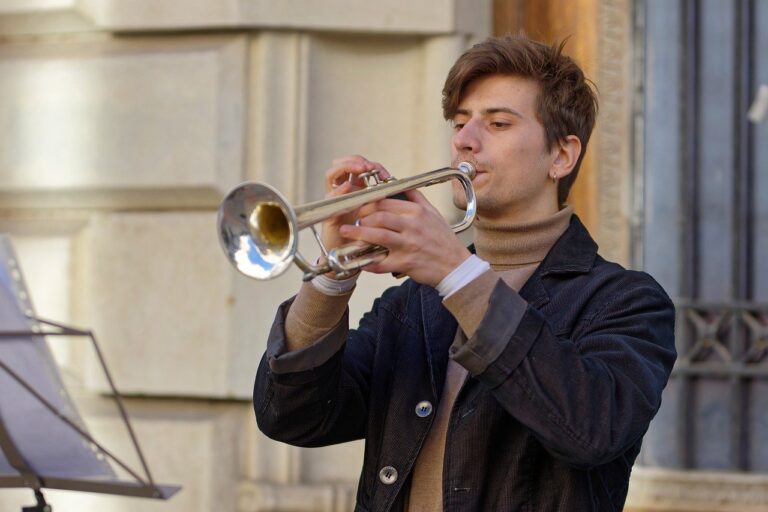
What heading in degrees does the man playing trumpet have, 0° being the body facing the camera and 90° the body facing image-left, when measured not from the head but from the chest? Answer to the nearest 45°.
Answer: approximately 45°

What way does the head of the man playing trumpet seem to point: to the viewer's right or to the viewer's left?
to the viewer's left

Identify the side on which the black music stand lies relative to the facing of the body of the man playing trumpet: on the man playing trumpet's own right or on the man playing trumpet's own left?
on the man playing trumpet's own right

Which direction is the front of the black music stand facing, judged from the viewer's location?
facing away from the viewer and to the right of the viewer

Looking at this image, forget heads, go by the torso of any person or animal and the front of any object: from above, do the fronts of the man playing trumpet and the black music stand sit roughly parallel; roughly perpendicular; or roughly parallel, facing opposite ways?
roughly parallel, facing opposite ways

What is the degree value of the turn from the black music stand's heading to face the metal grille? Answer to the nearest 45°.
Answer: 0° — it already faces it
